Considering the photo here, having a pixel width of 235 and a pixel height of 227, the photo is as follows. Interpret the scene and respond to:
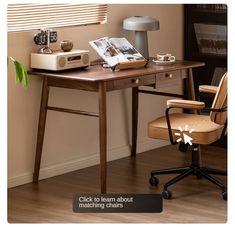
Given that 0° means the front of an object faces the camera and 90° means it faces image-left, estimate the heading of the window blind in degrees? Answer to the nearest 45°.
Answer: approximately 315°

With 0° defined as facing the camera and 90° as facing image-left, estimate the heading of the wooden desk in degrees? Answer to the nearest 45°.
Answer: approximately 315°

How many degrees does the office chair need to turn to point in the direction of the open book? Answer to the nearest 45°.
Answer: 0° — it already faces it

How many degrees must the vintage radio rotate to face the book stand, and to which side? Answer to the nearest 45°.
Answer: approximately 45° to its left
